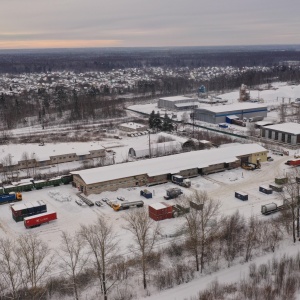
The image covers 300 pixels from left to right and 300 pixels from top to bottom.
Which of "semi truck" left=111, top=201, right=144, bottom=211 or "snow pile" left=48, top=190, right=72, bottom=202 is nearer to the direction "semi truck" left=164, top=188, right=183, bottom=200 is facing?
the semi truck

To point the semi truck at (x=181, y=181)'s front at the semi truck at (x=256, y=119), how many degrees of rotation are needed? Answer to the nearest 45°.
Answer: approximately 135° to its left

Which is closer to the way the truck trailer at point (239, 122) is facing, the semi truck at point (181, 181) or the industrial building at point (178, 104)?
the semi truck

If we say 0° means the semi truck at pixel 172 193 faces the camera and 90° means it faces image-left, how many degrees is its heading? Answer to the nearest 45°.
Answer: approximately 45°

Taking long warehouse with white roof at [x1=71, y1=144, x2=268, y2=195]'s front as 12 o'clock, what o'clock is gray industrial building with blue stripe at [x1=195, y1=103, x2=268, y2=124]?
The gray industrial building with blue stripe is roughly at 8 o'clock from the long warehouse with white roof.

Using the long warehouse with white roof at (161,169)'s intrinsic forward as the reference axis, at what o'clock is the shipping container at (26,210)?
The shipping container is roughly at 3 o'clock from the long warehouse with white roof.

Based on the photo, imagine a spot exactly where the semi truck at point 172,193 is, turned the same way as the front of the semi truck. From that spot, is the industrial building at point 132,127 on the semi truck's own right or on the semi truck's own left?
on the semi truck's own right

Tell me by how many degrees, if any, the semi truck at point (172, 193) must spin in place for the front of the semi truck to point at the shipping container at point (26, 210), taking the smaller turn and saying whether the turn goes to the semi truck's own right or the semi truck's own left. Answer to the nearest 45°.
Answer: approximately 45° to the semi truck's own right

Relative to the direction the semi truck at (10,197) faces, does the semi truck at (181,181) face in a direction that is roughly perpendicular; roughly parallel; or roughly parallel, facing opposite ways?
roughly perpendicular

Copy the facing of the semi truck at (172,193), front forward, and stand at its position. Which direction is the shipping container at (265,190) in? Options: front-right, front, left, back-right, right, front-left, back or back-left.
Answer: back-left

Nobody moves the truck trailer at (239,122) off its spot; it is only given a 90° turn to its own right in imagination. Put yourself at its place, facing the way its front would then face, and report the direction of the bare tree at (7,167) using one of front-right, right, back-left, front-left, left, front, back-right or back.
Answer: front
